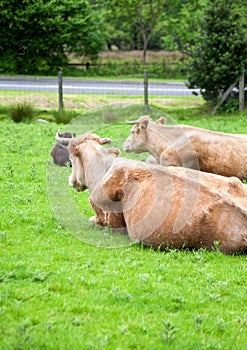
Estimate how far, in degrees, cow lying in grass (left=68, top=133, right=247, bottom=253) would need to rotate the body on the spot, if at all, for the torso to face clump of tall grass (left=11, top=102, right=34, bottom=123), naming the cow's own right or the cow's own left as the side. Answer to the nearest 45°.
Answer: approximately 45° to the cow's own right

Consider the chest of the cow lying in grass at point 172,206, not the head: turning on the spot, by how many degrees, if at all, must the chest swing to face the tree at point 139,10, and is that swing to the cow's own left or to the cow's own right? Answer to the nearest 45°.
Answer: approximately 45° to the cow's own right

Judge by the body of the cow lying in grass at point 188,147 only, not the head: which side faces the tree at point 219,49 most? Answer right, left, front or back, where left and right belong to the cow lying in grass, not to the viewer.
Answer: right

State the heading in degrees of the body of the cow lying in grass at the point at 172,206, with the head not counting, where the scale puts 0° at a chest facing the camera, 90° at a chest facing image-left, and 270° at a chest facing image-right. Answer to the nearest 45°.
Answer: approximately 135°

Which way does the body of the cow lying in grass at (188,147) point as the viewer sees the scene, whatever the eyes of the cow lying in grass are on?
to the viewer's left

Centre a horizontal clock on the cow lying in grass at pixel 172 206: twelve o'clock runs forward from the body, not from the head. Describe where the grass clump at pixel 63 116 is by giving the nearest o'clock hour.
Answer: The grass clump is roughly at 1 o'clock from the cow lying in grass.
